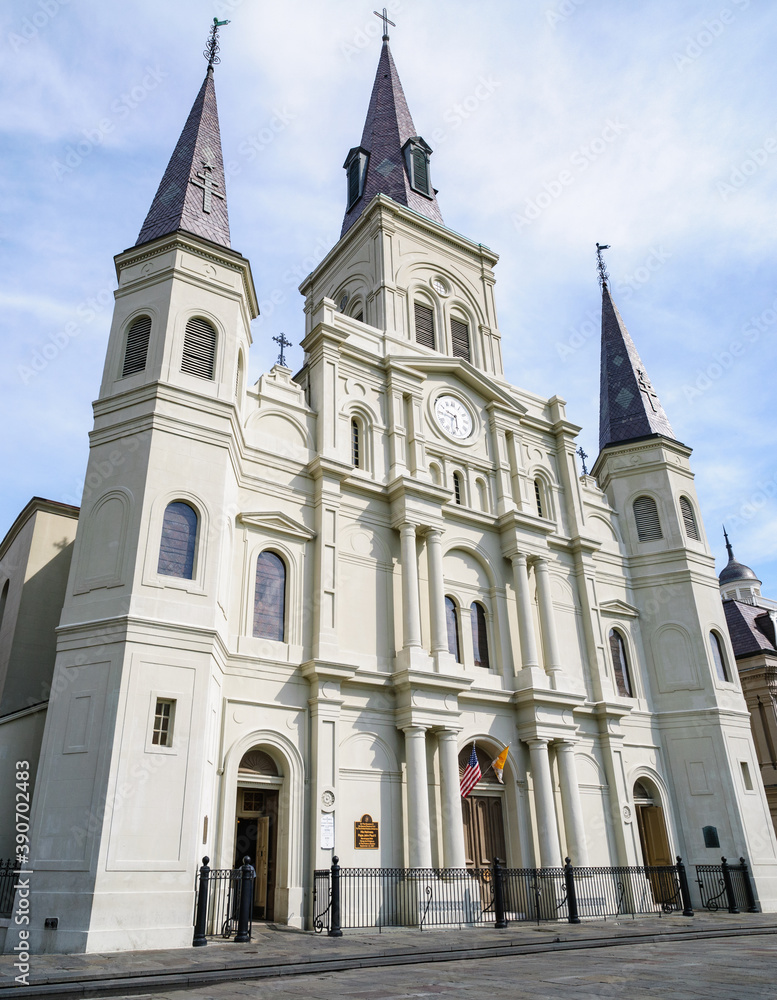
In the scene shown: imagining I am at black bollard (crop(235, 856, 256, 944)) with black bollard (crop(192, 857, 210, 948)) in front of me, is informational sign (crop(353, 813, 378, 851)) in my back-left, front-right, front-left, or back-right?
back-right

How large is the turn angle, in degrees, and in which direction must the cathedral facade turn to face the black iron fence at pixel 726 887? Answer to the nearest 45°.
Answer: approximately 90° to its left

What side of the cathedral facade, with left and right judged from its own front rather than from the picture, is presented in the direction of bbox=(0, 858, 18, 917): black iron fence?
right

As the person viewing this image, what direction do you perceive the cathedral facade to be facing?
facing the viewer and to the right of the viewer

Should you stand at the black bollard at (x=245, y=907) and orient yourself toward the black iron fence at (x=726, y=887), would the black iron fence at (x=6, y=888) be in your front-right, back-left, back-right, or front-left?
back-left

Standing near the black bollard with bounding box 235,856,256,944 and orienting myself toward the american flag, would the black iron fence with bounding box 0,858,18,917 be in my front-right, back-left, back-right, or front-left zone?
back-left
